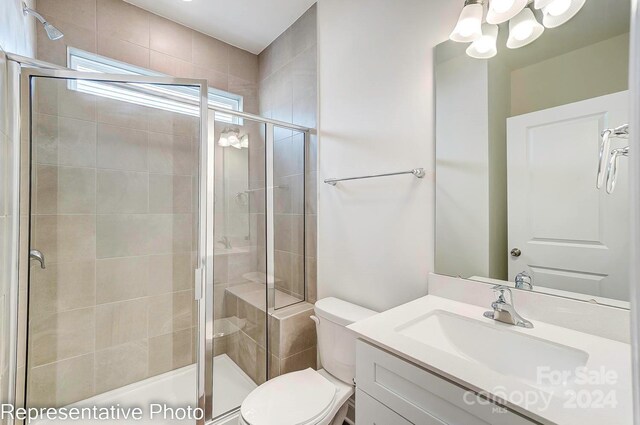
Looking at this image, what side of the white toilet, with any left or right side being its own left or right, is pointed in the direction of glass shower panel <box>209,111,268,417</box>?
right

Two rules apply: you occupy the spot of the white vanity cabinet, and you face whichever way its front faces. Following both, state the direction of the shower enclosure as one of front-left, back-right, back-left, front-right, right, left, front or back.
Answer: front-right

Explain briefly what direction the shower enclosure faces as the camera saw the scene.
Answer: facing the viewer and to the right of the viewer

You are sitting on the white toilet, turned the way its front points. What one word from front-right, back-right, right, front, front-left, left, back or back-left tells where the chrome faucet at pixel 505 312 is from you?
left

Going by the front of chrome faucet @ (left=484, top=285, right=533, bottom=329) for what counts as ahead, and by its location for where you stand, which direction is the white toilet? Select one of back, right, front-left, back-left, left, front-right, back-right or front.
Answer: front-right
